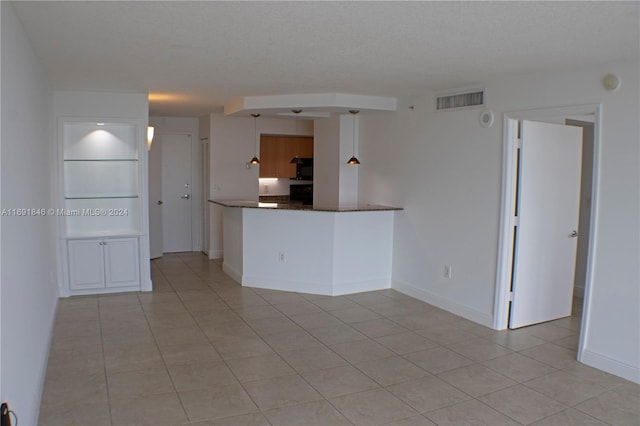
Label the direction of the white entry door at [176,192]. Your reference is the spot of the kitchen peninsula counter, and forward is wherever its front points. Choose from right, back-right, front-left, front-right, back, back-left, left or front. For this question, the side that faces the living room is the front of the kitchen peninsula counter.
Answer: back-right

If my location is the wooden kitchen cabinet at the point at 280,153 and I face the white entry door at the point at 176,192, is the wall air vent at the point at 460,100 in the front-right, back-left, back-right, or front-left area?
back-left

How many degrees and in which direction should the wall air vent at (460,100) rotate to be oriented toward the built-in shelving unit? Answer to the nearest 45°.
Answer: approximately 45° to its right

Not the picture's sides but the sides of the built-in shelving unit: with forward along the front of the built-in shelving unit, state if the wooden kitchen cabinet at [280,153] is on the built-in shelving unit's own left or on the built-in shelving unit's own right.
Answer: on the built-in shelving unit's own left

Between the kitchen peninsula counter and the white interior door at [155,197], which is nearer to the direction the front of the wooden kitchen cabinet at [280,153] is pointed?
the kitchen peninsula counter

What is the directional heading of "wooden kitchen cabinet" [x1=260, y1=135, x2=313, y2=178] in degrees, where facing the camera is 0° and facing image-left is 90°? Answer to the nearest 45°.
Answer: approximately 0°

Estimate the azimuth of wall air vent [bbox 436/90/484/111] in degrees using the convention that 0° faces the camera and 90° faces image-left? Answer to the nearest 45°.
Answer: approximately 45°

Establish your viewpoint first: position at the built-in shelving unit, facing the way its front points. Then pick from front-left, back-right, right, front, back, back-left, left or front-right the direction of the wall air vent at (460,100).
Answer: front-left

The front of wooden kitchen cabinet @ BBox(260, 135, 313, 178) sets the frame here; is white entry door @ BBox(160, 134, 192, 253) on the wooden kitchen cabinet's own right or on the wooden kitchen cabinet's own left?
on the wooden kitchen cabinet's own right
